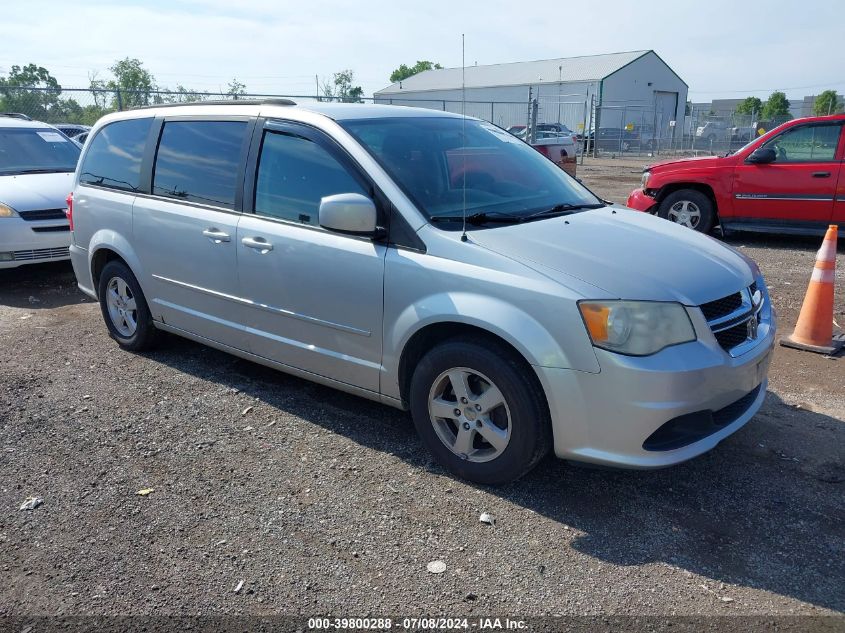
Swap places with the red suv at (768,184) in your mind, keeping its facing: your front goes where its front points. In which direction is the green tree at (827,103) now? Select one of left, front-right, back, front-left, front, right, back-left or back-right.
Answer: right

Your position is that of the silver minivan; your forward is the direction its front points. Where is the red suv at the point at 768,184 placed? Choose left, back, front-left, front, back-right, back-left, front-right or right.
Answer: left

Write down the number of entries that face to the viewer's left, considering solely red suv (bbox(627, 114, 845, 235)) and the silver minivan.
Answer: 1

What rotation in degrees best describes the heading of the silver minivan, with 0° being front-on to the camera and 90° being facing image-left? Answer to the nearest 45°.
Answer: approximately 315°

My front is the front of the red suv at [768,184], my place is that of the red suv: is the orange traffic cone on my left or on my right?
on my left

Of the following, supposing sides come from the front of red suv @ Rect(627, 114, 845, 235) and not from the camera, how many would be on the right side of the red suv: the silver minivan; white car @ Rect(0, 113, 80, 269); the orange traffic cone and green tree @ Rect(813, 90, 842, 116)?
1

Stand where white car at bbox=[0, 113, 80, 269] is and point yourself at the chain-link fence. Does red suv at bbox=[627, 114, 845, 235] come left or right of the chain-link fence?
right

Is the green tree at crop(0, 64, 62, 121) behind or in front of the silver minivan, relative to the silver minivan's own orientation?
behind

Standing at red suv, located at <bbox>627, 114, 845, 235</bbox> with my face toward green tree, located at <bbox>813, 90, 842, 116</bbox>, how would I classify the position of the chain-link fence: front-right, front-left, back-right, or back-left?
front-left

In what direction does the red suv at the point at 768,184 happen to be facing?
to the viewer's left

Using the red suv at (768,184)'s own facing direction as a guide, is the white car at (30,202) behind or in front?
in front

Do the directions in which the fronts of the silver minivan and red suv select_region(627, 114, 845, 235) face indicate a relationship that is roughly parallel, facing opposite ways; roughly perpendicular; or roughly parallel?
roughly parallel, facing opposite ways

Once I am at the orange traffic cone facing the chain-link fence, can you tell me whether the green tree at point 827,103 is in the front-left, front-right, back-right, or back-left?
front-right

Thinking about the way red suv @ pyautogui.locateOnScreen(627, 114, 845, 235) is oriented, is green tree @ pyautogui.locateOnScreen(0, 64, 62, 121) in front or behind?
in front
